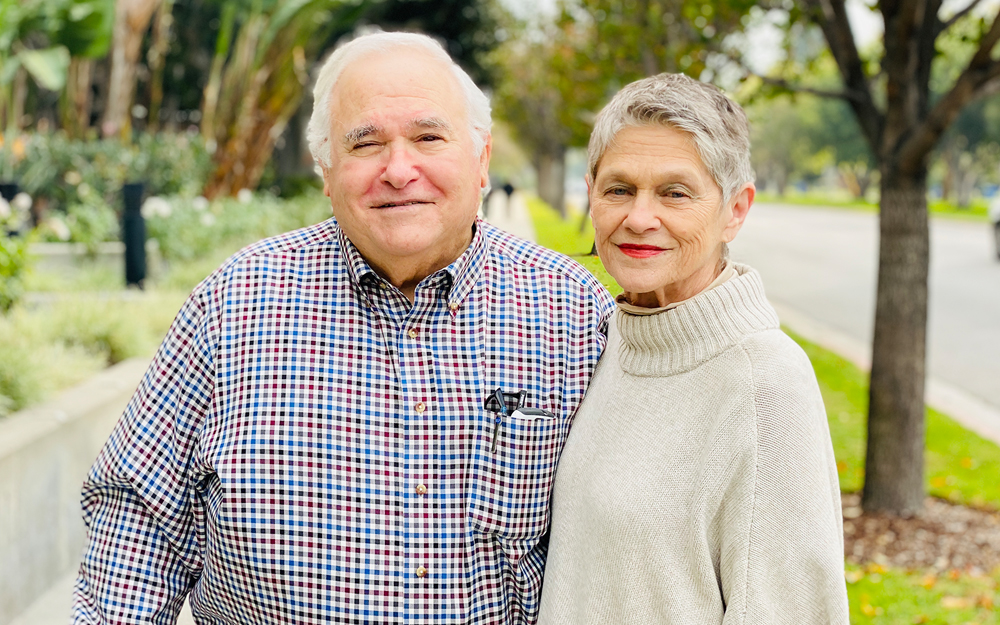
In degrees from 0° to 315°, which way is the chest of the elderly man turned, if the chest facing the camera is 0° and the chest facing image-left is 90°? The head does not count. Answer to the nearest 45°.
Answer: approximately 0°

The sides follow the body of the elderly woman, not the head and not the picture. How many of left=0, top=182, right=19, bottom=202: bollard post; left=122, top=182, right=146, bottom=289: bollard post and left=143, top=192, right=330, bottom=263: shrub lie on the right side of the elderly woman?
3

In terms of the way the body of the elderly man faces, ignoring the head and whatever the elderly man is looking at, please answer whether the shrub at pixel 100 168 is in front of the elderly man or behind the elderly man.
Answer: behind

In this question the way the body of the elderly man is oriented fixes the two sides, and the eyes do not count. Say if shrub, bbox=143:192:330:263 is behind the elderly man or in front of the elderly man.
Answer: behind

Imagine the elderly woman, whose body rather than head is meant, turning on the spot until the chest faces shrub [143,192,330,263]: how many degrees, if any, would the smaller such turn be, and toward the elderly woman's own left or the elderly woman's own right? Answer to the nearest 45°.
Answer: approximately 90° to the elderly woman's own right

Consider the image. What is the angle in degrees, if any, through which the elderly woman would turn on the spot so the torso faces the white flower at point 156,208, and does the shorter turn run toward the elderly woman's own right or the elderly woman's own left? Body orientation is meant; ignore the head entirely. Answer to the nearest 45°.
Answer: approximately 90° to the elderly woman's own right

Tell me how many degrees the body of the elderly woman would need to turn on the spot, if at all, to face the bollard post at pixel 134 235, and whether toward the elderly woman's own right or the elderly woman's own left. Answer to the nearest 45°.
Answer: approximately 90° to the elderly woman's own right

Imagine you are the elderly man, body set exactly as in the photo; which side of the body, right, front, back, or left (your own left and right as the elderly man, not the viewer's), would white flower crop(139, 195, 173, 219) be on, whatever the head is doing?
back

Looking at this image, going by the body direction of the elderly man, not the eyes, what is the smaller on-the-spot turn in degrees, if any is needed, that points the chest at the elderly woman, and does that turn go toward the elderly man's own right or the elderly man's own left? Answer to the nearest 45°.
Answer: approximately 45° to the elderly man's own left

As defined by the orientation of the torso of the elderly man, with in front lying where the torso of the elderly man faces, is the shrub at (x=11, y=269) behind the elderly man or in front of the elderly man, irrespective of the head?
behind

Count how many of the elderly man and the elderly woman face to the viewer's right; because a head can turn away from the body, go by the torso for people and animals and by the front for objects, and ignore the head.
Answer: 0

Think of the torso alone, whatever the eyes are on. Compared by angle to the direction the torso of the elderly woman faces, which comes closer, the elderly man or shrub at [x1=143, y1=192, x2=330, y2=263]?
the elderly man

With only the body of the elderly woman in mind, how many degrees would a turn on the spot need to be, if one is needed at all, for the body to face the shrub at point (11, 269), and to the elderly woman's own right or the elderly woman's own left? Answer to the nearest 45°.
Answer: approximately 90° to the elderly woman's own right
